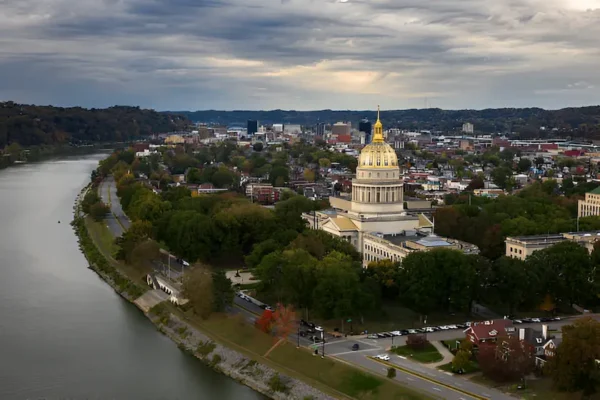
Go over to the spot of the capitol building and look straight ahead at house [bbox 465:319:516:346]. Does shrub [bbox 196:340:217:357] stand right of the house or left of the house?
right

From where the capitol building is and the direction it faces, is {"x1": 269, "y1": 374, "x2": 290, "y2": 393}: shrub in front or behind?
in front

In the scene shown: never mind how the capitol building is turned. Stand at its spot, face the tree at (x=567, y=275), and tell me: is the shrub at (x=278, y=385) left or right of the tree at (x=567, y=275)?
right

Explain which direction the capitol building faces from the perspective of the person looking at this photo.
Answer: facing the viewer and to the left of the viewer

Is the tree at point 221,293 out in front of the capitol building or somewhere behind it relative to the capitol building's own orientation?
in front

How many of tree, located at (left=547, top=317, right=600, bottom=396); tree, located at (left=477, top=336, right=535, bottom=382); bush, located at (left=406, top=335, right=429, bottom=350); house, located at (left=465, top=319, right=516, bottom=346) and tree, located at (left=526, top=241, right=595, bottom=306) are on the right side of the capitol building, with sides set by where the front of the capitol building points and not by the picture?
0

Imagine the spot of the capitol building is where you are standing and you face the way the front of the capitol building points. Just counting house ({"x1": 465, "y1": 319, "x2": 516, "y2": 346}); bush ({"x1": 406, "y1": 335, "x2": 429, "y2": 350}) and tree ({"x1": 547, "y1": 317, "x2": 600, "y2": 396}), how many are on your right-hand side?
0

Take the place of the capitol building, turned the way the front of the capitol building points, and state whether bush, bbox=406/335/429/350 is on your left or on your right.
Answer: on your left

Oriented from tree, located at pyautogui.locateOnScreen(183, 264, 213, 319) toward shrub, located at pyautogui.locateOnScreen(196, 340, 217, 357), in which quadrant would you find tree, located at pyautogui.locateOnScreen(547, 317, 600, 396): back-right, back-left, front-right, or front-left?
front-left

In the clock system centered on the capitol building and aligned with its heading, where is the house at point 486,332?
The house is roughly at 10 o'clock from the capitol building.

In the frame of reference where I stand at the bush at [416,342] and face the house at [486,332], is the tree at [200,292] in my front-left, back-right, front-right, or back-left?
back-left

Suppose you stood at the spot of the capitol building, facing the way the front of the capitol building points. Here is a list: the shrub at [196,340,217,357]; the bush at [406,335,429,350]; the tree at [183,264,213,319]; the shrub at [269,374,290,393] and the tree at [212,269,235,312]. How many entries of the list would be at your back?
0

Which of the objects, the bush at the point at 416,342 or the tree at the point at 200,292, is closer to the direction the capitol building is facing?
the tree

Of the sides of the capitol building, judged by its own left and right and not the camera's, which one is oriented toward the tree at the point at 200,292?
front
